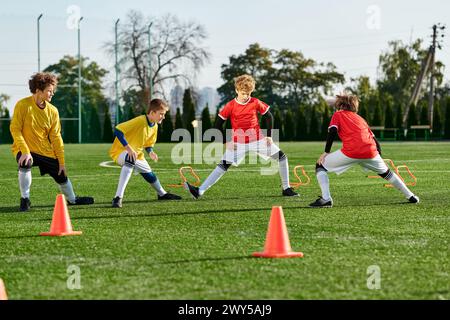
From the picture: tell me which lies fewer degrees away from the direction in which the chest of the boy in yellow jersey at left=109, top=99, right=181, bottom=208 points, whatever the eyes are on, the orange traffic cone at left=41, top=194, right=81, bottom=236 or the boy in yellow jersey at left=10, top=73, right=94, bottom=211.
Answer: the orange traffic cone

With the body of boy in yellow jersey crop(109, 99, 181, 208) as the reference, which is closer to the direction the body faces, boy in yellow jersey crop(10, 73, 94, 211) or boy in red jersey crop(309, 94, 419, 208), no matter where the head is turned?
the boy in red jersey

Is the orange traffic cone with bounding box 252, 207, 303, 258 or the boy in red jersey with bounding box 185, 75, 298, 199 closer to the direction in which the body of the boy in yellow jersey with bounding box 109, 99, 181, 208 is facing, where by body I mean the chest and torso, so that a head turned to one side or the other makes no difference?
the orange traffic cone

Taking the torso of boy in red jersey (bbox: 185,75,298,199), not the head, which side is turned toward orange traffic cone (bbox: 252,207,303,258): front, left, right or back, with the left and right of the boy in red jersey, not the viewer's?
front

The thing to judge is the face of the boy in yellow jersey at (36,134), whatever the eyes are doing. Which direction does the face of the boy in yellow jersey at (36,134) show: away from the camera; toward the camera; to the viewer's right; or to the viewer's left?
to the viewer's right

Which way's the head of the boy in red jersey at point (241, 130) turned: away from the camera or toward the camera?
toward the camera

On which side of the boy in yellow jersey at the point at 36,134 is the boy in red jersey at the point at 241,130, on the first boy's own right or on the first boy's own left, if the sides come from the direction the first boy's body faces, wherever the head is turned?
on the first boy's own left

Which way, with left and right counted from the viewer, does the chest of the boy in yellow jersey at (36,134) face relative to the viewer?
facing the viewer and to the right of the viewer

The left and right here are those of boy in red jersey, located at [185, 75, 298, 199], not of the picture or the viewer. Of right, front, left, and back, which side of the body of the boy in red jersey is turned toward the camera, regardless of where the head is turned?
front

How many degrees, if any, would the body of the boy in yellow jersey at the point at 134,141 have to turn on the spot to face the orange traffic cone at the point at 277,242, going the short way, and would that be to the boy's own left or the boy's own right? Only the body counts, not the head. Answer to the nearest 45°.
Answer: approximately 45° to the boy's own right
